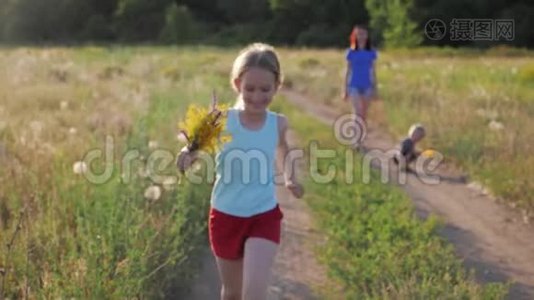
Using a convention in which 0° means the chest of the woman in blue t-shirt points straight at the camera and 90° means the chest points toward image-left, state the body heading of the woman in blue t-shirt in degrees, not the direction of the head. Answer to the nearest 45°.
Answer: approximately 0°
